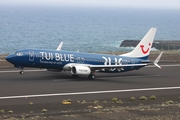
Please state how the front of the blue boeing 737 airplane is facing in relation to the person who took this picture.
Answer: facing the viewer and to the left of the viewer
